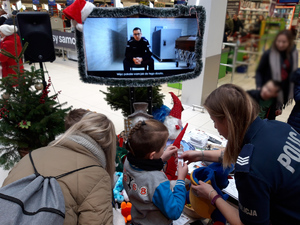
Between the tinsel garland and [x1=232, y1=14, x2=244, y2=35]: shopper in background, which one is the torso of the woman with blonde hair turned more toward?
the shopper in background

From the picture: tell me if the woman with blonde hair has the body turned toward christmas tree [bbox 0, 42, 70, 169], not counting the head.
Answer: no

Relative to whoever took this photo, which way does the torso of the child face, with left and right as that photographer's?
facing away from the viewer and to the right of the viewer

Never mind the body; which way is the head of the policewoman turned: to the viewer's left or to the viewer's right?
to the viewer's left

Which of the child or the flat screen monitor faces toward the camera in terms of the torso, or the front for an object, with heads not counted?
the flat screen monitor

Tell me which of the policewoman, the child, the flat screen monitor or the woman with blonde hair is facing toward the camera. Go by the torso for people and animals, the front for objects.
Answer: the flat screen monitor

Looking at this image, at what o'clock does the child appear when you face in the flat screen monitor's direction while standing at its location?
The child is roughly at 12 o'clock from the flat screen monitor.

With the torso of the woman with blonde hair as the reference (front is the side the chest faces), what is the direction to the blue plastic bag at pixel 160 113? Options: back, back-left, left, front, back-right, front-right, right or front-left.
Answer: front

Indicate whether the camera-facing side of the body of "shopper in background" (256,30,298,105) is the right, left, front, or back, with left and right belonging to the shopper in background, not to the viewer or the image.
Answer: front

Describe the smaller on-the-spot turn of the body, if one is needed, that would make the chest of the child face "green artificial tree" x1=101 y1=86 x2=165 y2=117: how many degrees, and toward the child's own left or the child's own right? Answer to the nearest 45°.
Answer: approximately 45° to the child's own left

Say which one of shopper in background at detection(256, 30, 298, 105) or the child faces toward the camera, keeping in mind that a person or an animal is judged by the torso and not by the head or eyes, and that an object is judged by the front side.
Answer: the shopper in background

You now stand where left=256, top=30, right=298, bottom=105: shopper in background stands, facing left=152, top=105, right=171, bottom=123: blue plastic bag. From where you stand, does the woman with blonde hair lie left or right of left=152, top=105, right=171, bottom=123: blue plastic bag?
left

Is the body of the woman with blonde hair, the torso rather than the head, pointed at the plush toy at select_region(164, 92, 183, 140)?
yes

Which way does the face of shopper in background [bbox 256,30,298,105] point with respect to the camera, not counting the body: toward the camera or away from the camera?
toward the camera

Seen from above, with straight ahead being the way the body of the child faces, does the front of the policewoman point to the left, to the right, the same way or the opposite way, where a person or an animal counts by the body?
to the left

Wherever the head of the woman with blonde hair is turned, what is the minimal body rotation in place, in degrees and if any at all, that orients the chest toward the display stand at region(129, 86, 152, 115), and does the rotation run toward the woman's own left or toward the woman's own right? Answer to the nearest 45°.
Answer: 0° — they already face it

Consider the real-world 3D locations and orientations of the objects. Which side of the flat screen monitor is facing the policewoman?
front
